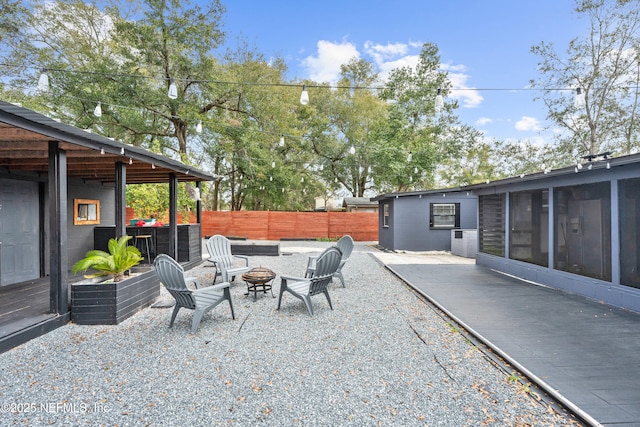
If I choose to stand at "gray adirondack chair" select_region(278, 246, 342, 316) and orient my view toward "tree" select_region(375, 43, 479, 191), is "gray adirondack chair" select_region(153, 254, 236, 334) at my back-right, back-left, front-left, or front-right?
back-left

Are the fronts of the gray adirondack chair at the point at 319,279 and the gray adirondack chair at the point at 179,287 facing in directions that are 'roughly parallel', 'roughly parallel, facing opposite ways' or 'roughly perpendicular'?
roughly perpendicular

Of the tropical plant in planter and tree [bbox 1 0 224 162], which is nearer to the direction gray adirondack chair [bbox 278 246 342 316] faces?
the tree

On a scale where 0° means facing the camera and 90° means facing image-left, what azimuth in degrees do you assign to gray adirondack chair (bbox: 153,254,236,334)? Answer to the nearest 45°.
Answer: approximately 225°

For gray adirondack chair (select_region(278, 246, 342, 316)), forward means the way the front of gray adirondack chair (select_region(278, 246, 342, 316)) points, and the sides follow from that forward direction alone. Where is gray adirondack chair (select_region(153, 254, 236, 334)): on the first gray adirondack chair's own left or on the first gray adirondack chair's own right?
on the first gray adirondack chair's own left

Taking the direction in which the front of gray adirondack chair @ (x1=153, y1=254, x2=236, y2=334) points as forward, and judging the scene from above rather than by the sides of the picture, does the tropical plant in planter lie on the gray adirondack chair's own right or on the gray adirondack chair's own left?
on the gray adirondack chair's own left

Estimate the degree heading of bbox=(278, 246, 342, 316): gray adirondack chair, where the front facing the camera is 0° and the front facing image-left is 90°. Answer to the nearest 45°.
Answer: approximately 135°
